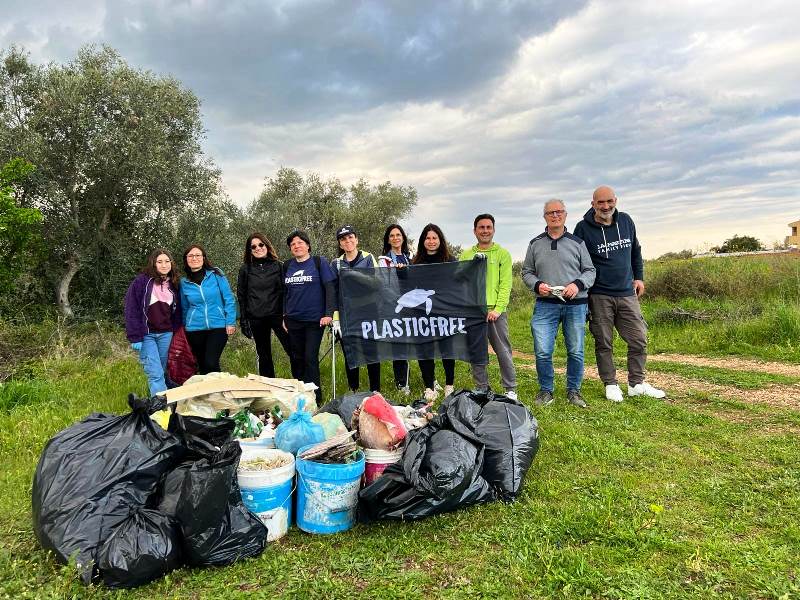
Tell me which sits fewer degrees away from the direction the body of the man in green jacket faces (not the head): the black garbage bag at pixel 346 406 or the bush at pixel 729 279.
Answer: the black garbage bag

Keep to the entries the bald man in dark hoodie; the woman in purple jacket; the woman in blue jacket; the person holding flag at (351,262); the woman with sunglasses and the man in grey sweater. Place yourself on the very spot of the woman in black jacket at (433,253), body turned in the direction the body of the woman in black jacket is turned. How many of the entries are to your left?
2

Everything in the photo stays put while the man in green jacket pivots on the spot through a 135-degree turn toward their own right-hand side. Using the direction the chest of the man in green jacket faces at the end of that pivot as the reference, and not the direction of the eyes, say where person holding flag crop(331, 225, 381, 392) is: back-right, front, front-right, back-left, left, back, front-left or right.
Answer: front-left

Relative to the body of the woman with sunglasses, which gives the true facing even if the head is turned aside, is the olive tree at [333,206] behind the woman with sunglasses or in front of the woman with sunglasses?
behind

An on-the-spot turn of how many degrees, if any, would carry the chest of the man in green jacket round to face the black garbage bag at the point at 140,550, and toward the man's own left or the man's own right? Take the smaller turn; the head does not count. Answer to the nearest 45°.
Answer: approximately 45° to the man's own right

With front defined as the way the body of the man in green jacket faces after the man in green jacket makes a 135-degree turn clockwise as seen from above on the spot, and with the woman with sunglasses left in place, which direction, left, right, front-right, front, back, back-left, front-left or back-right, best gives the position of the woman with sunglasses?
front-left

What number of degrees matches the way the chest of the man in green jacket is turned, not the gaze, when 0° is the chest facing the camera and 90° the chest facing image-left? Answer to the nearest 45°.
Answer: approximately 0°
